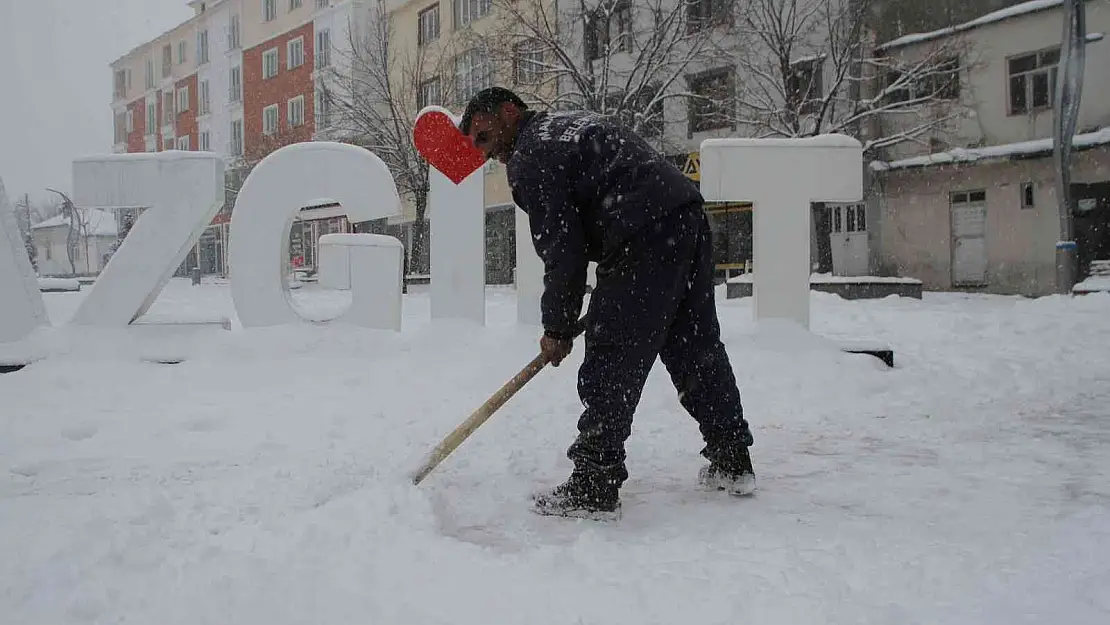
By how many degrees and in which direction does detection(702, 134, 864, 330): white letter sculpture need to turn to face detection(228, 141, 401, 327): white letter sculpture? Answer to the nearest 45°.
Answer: approximately 90° to its right

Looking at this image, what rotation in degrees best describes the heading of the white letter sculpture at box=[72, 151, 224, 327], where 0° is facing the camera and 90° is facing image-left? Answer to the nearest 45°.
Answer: approximately 0°

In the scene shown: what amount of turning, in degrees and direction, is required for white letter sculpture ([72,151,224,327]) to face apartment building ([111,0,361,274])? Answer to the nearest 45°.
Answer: approximately 180°

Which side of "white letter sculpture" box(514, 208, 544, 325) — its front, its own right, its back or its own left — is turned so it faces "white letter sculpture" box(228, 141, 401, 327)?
right

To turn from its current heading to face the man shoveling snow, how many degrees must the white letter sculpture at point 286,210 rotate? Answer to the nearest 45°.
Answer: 0° — it already faces them
